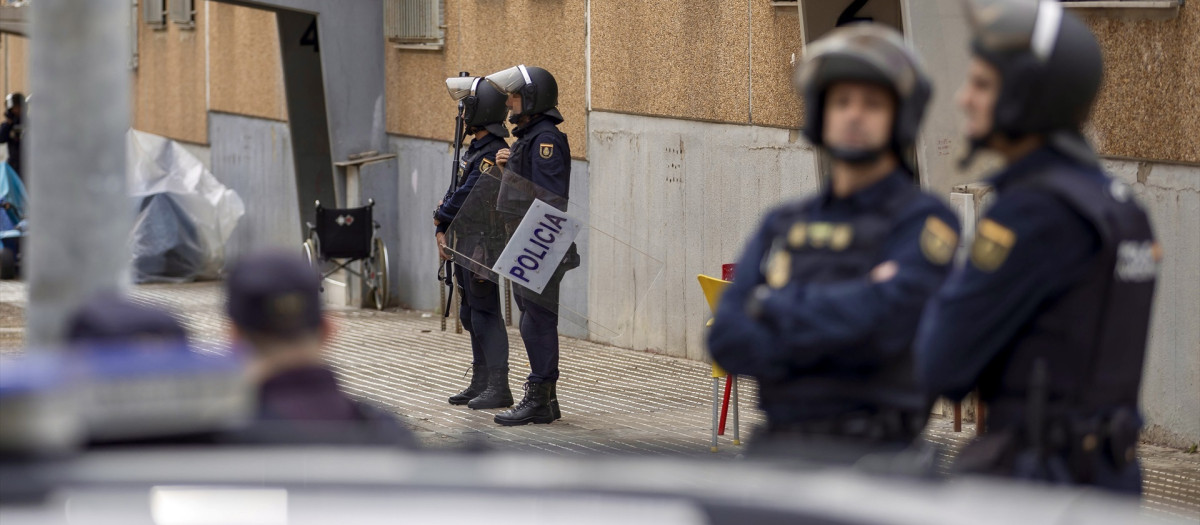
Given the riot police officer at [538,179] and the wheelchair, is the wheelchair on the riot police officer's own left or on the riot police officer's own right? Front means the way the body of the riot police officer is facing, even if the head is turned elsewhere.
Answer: on the riot police officer's own right

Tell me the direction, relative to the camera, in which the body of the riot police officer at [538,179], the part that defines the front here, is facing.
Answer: to the viewer's left

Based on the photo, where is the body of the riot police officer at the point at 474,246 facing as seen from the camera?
to the viewer's left

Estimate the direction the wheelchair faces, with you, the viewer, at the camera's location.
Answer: facing away from the viewer

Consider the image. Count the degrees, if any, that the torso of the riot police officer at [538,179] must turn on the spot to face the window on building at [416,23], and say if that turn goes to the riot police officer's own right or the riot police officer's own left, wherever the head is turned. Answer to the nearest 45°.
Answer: approximately 90° to the riot police officer's own right

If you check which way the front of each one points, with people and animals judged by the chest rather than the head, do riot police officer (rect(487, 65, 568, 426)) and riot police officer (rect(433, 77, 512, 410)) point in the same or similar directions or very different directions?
same or similar directions

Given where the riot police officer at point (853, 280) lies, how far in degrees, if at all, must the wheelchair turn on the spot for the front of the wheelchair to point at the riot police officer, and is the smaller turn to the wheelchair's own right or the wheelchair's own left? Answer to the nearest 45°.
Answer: approximately 180°

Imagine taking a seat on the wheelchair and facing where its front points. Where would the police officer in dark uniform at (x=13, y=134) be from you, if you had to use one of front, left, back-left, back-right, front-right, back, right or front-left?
front-left

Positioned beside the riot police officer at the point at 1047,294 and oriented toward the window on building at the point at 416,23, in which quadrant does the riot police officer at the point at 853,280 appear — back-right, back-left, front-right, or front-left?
front-left

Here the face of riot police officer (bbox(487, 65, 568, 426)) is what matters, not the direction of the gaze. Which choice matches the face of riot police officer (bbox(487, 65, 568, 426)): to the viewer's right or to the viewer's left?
to the viewer's left

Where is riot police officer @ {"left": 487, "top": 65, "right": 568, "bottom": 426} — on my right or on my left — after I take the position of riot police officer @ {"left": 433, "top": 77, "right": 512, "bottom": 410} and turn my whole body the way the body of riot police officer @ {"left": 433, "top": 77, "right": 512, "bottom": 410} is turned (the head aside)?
on my left

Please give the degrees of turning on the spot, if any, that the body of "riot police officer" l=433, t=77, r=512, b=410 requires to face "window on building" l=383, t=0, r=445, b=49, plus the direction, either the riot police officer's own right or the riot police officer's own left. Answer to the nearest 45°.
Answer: approximately 90° to the riot police officer's own right

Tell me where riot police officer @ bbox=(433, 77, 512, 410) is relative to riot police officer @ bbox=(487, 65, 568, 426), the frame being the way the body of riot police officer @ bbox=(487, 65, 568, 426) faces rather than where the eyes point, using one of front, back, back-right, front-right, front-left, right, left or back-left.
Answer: front-right
